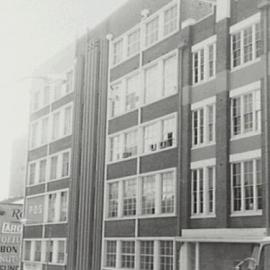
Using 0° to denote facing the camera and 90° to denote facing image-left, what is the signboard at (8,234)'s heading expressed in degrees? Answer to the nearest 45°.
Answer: approximately 0°

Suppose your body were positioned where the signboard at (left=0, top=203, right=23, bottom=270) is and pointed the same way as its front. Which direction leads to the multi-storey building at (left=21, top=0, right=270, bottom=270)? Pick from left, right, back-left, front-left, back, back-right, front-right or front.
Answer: left

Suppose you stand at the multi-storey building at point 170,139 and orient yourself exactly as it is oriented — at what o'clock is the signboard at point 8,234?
The signboard is roughly at 3 o'clock from the multi-storey building.

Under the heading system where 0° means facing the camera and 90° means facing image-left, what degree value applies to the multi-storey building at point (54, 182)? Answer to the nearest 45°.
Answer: approximately 45°
